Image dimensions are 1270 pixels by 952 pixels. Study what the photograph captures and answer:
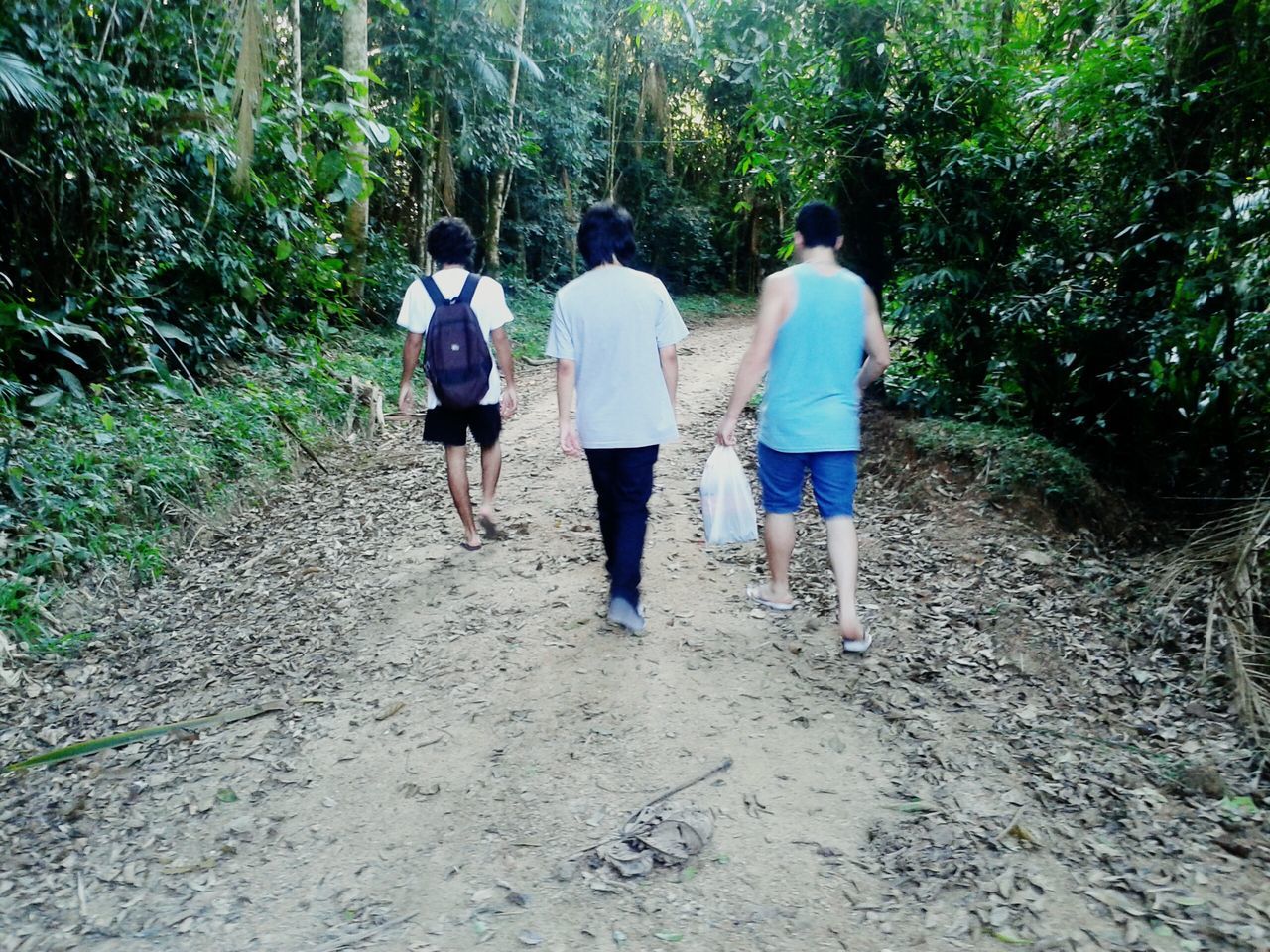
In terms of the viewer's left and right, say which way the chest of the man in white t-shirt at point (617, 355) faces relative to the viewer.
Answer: facing away from the viewer

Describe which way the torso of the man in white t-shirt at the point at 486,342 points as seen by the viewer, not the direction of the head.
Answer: away from the camera

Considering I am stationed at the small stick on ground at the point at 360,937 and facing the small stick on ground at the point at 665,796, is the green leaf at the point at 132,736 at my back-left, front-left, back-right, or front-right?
back-left

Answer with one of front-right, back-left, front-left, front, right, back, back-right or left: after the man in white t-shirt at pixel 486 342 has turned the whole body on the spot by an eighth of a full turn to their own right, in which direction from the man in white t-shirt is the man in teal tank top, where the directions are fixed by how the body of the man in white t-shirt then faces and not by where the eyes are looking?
right

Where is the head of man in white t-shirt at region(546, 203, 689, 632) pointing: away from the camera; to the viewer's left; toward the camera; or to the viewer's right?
away from the camera

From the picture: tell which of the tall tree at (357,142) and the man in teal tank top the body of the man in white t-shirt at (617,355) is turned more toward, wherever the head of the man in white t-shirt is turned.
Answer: the tall tree

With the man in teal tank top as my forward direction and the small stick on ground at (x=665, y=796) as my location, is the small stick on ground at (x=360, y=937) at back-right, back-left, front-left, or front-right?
back-left

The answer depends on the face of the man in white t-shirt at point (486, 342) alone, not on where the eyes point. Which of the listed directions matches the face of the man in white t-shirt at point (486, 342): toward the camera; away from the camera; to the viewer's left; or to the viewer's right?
away from the camera

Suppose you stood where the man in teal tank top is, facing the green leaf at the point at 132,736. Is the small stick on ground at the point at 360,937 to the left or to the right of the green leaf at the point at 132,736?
left

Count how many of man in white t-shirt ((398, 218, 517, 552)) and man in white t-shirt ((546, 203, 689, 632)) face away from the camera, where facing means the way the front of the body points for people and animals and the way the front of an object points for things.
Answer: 2
